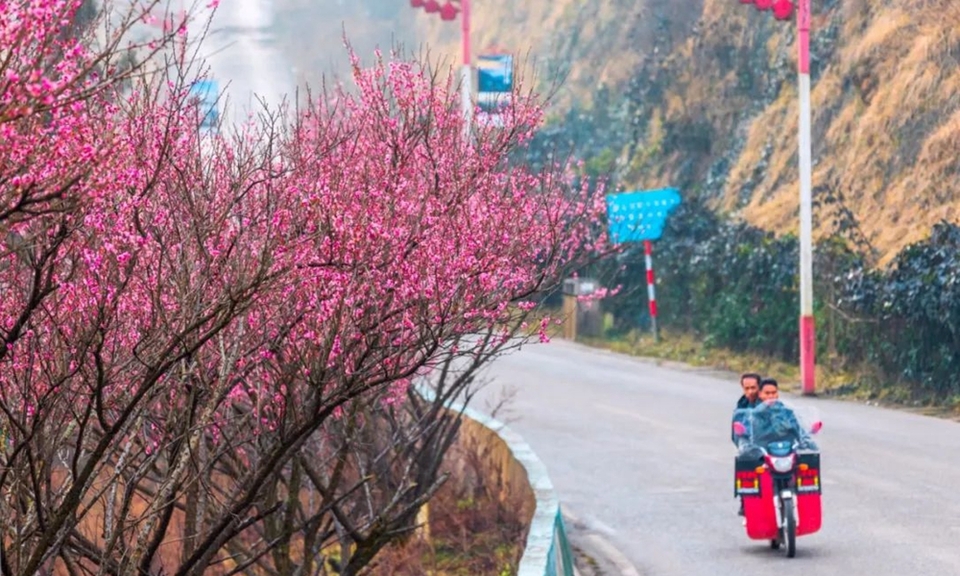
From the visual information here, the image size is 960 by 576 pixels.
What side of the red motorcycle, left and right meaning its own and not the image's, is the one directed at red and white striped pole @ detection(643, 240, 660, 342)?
back

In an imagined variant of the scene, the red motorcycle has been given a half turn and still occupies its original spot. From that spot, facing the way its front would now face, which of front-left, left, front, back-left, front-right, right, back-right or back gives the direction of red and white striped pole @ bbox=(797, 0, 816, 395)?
front

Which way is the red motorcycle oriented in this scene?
toward the camera

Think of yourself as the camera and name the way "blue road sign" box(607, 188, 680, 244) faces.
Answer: facing the viewer

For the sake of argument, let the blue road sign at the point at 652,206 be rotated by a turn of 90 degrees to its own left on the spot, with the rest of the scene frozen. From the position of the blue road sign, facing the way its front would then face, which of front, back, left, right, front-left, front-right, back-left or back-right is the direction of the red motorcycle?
right

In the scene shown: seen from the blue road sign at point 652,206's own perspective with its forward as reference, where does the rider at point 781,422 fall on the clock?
The rider is roughly at 12 o'clock from the blue road sign.

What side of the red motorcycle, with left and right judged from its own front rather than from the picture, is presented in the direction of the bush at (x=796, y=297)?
back

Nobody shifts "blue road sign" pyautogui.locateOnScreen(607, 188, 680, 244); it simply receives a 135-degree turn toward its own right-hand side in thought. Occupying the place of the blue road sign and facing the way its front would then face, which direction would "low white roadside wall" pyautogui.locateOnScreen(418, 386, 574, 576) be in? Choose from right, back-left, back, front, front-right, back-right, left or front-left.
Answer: back-left

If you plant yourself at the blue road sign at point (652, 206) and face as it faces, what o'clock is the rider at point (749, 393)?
The rider is roughly at 12 o'clock from the blue road sign.

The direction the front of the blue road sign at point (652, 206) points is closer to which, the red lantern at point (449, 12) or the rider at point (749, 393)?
the rider

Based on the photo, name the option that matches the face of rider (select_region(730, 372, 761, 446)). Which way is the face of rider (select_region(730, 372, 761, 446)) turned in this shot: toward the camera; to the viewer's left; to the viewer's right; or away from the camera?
toward the camera
